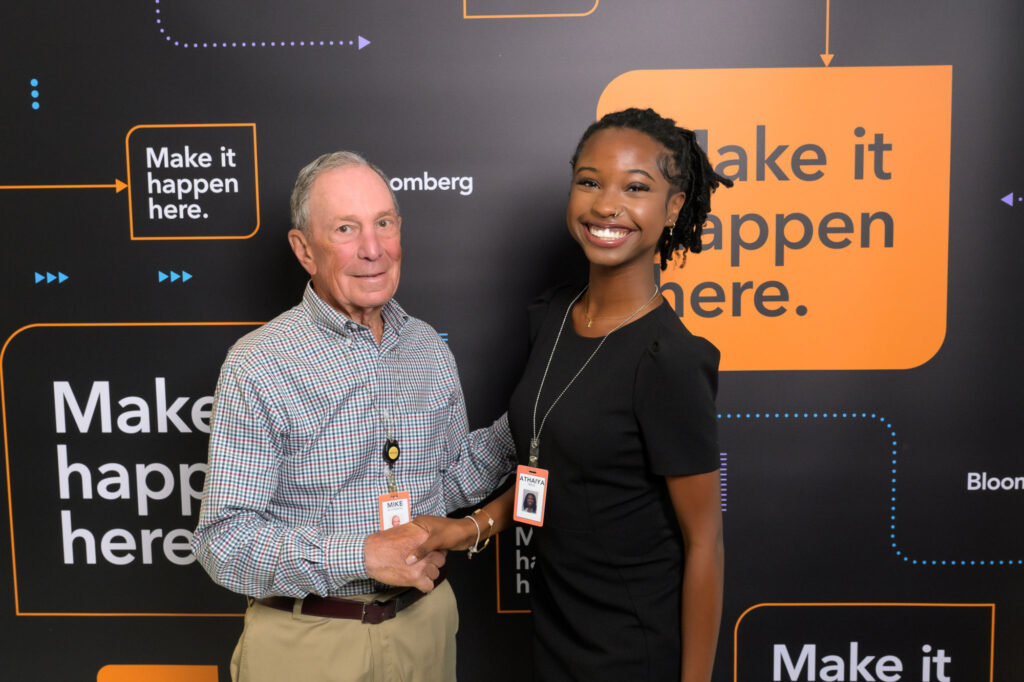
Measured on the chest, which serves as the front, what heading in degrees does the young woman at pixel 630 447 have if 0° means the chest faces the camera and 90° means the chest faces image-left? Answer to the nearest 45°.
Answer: approximately 45°
